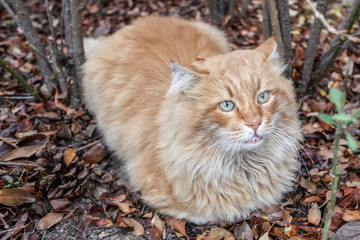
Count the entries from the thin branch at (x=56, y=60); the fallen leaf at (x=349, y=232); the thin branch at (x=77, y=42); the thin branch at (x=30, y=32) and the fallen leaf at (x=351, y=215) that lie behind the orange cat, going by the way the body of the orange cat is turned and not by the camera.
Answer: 3

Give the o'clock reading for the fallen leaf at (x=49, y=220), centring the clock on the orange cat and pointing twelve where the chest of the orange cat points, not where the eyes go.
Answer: The fallen leaf is roughly at 4 o'clock from the orange cat.

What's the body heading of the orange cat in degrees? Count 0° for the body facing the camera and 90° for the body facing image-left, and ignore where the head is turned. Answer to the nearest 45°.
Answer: approximately 315°

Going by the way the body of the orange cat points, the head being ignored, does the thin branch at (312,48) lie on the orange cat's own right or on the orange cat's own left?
on the orange cat's own left

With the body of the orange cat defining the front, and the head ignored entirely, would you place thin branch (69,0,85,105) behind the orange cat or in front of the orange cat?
behind

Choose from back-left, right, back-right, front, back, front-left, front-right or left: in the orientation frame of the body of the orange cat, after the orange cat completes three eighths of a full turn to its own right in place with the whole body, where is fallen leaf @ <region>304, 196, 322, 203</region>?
back

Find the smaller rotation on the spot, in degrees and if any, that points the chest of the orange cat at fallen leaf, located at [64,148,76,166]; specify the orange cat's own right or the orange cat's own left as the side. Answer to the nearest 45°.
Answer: approximately 135° to the orange cat's own right

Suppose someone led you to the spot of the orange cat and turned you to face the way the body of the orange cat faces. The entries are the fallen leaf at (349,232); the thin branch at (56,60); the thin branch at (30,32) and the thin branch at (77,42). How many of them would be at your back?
3

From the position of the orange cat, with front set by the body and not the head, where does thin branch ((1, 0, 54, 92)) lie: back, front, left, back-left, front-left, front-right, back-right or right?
back

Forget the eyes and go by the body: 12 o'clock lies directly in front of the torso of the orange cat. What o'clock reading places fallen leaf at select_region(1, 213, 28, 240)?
The fallen leaf is roughly at 4 o'clock from the orange cat.

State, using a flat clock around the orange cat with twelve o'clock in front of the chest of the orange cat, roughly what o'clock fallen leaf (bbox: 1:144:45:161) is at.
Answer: The fallen leaf is roughly at 5 o'clock from the orange cat.

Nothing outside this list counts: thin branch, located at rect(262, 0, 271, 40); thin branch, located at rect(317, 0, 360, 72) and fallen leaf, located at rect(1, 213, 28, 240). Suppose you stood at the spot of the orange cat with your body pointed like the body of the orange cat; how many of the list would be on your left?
2

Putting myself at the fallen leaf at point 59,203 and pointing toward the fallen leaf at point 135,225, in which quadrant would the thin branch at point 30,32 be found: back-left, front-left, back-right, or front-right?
back-left

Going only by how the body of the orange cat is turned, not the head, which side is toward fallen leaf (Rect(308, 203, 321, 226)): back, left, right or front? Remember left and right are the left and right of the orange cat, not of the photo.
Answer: front

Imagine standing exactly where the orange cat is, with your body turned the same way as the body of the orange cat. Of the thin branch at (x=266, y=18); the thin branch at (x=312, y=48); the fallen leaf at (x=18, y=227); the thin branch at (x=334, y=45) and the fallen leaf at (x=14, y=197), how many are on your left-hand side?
3

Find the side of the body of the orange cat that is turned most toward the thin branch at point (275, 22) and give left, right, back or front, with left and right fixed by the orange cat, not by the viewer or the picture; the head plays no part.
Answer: left
